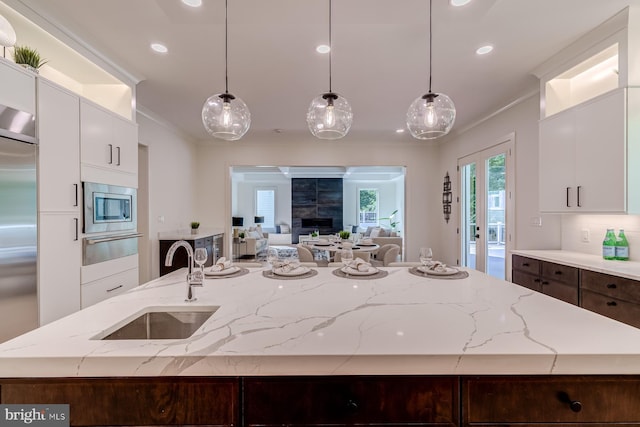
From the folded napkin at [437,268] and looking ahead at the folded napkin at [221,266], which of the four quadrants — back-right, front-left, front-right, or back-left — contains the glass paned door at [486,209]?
back-right

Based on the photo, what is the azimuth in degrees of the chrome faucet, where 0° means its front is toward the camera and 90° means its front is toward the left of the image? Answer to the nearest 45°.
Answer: approximately 45°

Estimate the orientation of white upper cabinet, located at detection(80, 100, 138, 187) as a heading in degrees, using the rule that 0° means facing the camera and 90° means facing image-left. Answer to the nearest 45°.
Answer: approximately 315°

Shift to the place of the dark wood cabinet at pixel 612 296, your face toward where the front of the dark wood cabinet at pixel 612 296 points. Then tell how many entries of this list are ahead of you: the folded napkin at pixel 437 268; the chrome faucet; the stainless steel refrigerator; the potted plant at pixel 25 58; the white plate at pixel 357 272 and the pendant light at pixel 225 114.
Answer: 6

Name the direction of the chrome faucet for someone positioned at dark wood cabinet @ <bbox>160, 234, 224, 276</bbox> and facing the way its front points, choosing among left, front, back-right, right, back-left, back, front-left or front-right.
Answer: front-right

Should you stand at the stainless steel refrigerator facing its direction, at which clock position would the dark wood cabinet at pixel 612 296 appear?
The dark wood cabinet is roughly at 12 o'clock from the stainless steel refrigerator.

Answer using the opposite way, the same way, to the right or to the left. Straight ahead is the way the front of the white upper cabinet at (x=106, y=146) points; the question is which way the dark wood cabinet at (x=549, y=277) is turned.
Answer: the opposite way

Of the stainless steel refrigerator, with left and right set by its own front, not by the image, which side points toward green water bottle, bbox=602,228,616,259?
front

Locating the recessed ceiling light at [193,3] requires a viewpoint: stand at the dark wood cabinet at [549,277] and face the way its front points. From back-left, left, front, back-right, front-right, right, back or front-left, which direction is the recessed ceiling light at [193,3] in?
front

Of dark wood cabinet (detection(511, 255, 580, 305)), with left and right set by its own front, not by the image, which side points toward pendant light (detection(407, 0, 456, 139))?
front

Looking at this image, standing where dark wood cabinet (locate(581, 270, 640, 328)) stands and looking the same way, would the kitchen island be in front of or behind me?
in front

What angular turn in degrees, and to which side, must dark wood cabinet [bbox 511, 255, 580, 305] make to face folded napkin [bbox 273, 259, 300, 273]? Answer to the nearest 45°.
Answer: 0° — it already faces it

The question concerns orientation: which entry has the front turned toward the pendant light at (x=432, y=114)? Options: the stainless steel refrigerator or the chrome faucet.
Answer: the stainless steel refrigerator

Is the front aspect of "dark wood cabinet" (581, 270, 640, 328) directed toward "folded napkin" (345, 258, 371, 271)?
yes

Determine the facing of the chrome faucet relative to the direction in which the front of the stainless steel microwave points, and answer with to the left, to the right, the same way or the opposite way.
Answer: to the right

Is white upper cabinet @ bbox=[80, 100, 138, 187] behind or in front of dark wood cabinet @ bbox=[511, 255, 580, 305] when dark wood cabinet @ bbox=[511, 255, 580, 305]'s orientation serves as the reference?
in front
